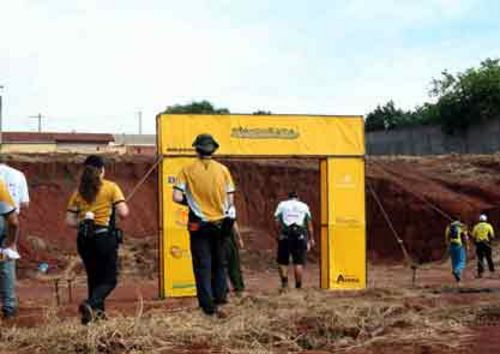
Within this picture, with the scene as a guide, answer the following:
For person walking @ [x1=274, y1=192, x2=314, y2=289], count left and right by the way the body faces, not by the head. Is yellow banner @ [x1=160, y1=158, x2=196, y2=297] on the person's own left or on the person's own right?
on the person's own left

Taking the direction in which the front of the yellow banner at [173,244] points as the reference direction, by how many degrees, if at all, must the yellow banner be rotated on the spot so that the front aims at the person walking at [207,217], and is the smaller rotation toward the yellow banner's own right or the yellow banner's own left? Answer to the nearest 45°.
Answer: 0° — it already faces them

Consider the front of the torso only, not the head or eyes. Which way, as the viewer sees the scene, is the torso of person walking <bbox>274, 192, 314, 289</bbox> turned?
away from the camera

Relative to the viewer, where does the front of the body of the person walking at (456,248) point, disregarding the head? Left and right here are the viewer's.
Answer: facing away from the viewer

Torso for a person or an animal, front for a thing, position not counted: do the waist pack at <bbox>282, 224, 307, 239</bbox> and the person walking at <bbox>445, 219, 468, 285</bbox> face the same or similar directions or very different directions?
very different directions

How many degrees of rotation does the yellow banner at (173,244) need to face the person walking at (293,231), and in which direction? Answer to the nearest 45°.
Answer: approximately 90° to its left

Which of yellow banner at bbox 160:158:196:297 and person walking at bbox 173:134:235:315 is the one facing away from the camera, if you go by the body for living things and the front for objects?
the person walking

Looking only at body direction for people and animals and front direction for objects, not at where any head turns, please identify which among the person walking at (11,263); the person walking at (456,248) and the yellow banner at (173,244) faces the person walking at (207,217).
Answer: the yellow banner

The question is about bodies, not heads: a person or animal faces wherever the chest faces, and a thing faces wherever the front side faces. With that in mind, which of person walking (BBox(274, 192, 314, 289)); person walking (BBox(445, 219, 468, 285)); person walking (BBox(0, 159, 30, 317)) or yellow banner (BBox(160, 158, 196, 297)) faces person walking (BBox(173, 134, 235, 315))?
the yellow banner

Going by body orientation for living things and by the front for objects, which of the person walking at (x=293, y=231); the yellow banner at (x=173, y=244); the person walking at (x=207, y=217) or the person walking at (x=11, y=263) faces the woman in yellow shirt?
the yellow banner

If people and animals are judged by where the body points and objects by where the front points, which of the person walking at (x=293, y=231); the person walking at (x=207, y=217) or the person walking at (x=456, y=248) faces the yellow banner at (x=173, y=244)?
the person walking at (x=207, y=217)

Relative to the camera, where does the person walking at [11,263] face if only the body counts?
away from the camera

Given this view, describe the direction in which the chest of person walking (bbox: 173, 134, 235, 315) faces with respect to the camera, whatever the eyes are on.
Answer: away from the camera
